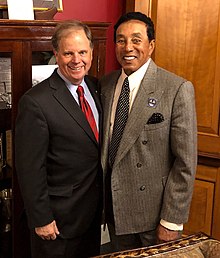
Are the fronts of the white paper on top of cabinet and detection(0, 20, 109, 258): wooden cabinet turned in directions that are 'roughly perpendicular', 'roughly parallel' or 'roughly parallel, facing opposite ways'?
roughly parallel

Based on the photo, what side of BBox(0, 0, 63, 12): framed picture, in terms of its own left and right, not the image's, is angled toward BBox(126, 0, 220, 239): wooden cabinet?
left

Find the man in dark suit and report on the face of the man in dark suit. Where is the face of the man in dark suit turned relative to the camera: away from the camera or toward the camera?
toward the camera

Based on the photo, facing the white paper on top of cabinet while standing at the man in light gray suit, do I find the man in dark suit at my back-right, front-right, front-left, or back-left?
front-left

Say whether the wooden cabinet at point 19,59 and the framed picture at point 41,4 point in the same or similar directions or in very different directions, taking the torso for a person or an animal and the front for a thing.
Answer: same or similar directions

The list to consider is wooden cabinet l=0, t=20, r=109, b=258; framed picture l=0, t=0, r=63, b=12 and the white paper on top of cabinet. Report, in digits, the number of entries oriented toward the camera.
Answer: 3

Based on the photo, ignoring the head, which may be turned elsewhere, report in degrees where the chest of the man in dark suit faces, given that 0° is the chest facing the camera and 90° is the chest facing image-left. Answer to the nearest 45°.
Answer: approximately 315°

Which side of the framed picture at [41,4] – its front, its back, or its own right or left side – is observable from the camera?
front

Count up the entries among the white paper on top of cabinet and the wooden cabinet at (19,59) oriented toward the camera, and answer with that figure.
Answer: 2

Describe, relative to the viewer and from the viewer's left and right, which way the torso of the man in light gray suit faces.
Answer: facing the viewer and to the left of the viewer

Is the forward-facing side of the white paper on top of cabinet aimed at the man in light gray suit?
no

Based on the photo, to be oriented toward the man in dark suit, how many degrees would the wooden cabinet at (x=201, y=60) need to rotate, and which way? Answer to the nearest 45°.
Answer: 0° — it already faces them

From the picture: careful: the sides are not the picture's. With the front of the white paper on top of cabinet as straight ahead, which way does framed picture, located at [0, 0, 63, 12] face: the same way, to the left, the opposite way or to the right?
the same way

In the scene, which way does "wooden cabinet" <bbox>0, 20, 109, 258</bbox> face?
toward the camera
